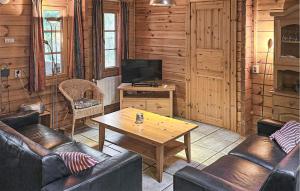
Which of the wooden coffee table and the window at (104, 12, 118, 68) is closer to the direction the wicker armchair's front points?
the wooden coffee table

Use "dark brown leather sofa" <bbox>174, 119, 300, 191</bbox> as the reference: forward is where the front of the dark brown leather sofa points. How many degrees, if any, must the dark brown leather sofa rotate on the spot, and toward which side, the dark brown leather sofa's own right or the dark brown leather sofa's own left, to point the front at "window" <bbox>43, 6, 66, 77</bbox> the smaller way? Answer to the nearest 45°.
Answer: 0° — it already faces it

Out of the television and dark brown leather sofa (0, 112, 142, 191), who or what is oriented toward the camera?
the television

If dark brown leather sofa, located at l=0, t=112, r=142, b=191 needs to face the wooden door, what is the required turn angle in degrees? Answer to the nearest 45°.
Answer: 0° — it already faces it

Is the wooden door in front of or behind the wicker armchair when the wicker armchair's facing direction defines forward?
in front

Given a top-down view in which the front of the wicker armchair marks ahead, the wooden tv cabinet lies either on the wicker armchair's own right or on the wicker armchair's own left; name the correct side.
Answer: on the wicker armchair's own left

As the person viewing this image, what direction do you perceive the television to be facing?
facing the viewer

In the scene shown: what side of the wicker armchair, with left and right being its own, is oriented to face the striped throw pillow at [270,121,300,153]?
front

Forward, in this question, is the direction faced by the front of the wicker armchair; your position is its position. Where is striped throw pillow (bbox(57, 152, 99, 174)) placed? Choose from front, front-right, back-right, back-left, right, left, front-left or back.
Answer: front-right

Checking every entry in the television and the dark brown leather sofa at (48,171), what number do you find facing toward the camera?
1

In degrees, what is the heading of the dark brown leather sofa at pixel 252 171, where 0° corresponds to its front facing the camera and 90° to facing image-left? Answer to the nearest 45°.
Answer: approximately 135°

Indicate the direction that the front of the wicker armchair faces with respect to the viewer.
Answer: facing the viewer and to the right of the viewer

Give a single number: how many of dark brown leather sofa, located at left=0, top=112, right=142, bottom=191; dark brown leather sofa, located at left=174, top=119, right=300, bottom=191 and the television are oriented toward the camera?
1

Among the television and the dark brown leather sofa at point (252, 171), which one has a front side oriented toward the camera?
the television

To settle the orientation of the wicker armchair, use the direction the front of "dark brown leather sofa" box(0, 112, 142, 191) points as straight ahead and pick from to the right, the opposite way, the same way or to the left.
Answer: to the right

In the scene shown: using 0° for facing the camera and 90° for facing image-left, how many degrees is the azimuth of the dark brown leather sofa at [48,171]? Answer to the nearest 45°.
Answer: approximately 225°

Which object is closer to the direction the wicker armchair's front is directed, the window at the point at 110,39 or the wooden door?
the wooden door

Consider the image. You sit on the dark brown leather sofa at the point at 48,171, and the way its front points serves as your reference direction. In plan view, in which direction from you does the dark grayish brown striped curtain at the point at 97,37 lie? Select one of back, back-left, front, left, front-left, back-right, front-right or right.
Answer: front-left
